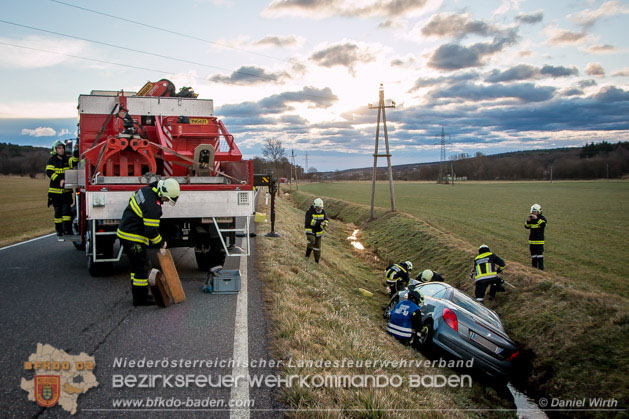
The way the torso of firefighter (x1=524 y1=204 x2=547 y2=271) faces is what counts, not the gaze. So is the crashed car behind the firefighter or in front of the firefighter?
in front

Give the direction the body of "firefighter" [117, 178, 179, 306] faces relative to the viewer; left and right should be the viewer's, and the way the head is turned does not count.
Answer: facing to the right of the viewer

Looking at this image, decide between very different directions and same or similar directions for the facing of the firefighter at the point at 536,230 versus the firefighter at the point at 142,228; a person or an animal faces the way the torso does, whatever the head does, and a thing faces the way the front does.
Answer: very different directions

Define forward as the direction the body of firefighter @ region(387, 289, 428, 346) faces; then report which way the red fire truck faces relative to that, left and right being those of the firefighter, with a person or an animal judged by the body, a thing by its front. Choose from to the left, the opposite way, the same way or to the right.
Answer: to the left

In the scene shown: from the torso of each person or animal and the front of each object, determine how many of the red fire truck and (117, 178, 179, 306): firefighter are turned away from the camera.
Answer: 1

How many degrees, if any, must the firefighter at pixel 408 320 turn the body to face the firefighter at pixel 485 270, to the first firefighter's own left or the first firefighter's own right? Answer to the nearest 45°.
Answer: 0° — they already face them

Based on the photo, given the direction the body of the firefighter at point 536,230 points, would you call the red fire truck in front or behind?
in front

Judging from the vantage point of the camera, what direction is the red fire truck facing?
facing away from the viewer

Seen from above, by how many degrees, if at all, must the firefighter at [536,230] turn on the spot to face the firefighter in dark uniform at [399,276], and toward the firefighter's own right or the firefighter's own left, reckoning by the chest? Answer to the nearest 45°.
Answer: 0° — they already face them

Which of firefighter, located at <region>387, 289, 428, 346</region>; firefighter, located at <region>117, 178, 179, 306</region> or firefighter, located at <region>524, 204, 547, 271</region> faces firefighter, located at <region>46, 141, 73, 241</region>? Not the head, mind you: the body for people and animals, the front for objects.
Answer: firefighter, located at <region>524, 204, 547, 271</region>

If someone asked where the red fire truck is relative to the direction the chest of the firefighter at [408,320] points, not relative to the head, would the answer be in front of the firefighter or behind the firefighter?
behind

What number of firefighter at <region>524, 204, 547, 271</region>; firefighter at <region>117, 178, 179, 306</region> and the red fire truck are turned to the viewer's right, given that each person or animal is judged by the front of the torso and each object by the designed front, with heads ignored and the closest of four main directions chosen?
1

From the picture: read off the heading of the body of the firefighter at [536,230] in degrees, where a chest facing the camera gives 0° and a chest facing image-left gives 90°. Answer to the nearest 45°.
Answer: approximately 45°
